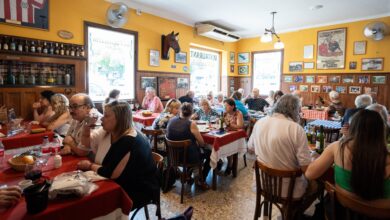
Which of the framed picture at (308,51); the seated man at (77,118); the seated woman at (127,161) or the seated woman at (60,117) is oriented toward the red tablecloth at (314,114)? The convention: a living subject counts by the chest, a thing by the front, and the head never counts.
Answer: the framed picture

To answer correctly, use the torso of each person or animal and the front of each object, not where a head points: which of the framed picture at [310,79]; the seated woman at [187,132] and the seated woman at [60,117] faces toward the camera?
the framed picture

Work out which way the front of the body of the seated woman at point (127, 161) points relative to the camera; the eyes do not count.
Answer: to the viewer's left

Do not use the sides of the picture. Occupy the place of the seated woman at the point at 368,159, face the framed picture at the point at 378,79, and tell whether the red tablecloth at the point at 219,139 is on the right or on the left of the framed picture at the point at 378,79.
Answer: left

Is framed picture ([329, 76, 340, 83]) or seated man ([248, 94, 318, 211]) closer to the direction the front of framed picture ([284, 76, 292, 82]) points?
the seated man

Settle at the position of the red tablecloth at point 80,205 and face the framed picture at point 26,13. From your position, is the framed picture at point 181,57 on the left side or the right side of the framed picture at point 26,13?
right

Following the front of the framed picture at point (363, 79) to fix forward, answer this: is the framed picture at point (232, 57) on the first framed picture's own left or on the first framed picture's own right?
on the first framed picture's own right

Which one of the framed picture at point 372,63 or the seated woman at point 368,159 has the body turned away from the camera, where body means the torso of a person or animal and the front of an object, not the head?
the seated woman
